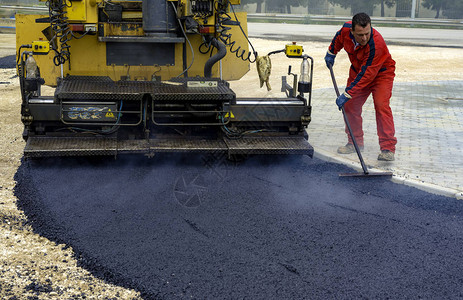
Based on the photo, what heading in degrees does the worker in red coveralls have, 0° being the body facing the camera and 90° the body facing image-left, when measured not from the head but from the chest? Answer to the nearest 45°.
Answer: approximately 45°
